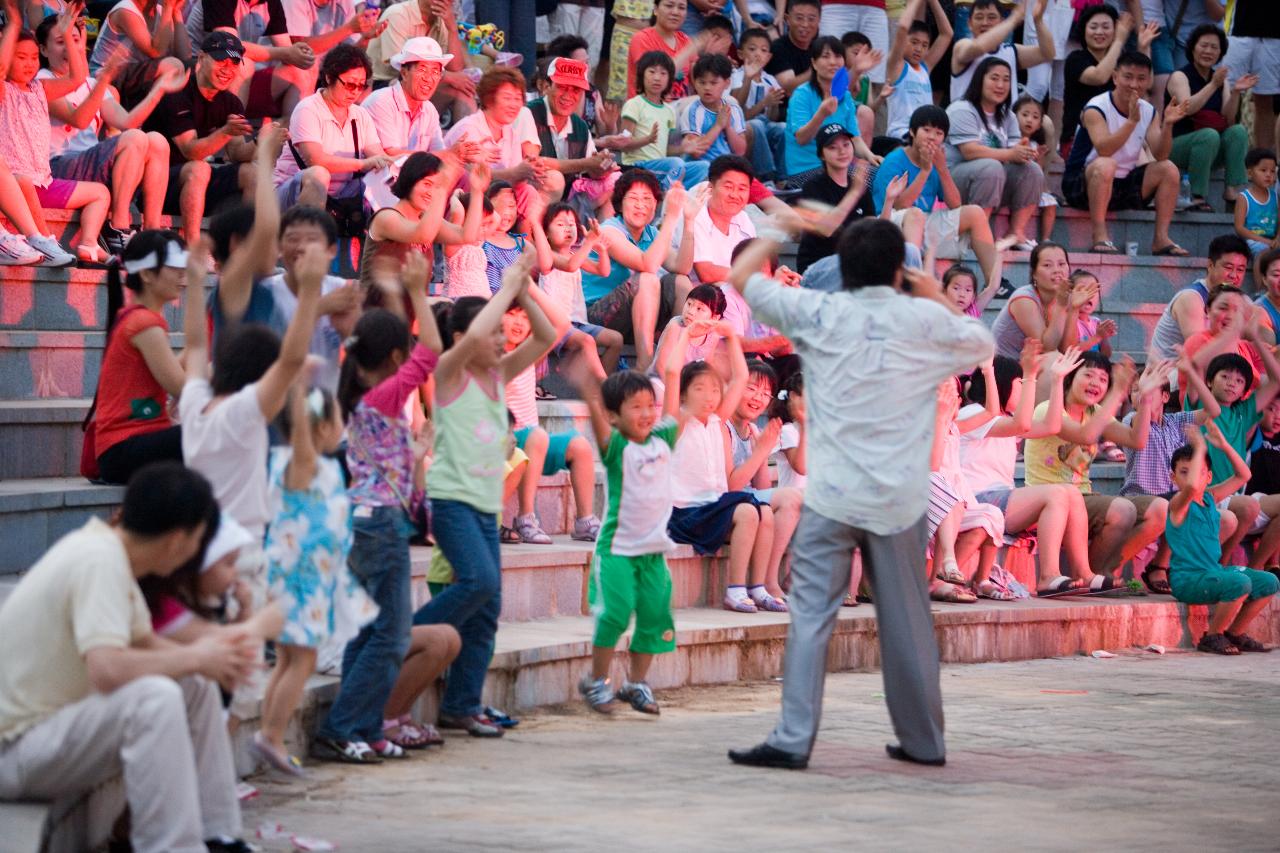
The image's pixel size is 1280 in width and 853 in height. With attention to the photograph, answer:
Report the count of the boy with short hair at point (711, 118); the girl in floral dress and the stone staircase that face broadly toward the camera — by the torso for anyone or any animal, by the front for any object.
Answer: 2

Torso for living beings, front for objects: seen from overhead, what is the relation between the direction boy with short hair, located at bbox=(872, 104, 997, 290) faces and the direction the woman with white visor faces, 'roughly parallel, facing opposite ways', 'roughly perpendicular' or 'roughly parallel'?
roughly perpendicular

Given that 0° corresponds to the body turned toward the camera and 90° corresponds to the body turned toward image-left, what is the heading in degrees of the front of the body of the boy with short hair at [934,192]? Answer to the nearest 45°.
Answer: approximately 315°

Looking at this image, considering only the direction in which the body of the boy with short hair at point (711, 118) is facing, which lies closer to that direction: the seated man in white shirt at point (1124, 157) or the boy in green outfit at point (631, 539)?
the boy in green outfit

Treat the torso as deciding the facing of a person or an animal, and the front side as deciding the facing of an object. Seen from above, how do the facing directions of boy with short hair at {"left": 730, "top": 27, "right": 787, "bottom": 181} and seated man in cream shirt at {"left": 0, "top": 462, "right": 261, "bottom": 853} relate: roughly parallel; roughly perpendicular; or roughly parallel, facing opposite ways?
roughly perpendicular

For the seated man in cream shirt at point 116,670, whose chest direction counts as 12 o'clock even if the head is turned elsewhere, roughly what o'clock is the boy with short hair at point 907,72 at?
The boy with short hair is roughly at 10 o'clock from the seated man in cream shirt.

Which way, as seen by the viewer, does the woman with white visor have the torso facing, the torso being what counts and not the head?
to the viewer's right

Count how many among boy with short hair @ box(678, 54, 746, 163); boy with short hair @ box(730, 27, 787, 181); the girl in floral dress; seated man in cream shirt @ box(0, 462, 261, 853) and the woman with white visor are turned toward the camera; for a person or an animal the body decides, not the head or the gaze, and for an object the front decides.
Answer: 2

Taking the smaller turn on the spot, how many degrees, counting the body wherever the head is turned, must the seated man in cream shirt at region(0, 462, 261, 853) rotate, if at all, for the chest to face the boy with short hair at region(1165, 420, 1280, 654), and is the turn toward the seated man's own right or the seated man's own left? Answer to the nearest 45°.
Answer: approximately 45° to the seated man's own left

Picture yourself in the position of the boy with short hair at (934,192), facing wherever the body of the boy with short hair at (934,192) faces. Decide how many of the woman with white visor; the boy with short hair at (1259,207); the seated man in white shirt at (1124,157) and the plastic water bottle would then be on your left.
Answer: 3

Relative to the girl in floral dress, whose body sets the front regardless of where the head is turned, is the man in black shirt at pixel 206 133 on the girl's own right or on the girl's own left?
on the girl's own left

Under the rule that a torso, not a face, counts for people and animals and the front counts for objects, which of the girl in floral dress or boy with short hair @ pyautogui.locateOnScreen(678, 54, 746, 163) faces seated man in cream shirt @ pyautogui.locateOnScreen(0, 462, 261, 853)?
the boy with short hair

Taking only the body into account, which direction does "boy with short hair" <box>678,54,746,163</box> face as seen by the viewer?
toward the camera
